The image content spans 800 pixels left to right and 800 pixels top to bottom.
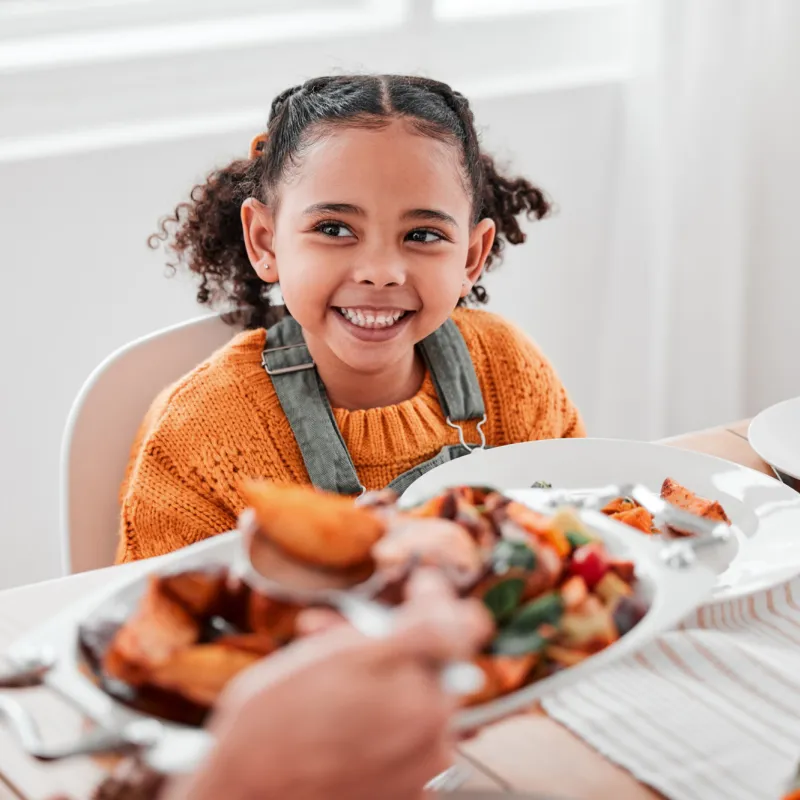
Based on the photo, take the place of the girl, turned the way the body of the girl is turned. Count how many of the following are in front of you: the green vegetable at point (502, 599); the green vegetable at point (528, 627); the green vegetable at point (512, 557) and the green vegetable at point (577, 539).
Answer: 4

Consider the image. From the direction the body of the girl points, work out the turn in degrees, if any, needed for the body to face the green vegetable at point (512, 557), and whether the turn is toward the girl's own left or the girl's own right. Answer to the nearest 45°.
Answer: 0° — they already face it

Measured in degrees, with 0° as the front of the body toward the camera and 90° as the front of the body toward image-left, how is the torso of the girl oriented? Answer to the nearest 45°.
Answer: approximately 0°

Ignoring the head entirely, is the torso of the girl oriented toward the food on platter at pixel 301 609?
yes

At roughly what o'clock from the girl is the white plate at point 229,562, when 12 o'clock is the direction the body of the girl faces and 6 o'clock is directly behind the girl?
The white plate is roughly at 12 o'clock from the girl.

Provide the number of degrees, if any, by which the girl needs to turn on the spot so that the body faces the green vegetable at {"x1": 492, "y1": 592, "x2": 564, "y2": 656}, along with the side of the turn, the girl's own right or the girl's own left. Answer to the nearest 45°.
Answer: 0° — they already face it

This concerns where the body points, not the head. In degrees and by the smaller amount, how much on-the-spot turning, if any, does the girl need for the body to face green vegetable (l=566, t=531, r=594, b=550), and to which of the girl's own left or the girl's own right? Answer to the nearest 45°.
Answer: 0° — they already face it

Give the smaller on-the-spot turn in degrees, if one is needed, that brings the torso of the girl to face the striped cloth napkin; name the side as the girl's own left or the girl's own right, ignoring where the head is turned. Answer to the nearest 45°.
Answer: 0° — they already face it
